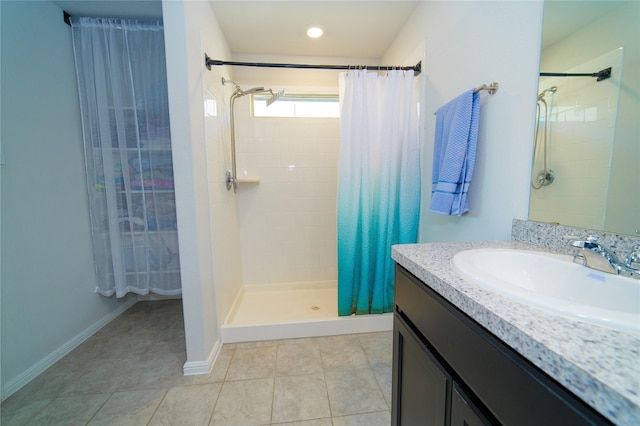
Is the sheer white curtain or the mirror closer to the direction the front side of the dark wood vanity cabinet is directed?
the sheer white curtain

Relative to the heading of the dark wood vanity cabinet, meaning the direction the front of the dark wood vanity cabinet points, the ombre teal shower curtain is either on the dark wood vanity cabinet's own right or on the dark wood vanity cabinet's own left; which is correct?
on the dark wood vanity cabinet's own right

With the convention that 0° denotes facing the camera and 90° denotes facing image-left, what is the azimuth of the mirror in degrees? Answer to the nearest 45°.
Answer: approximately 45°

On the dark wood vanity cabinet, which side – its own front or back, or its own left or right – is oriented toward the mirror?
back

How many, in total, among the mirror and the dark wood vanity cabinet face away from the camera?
0

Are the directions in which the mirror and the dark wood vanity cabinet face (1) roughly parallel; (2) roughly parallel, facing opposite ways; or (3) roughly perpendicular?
roughly parallel

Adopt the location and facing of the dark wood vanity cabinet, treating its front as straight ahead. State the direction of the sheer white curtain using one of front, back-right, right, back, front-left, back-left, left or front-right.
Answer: front-right

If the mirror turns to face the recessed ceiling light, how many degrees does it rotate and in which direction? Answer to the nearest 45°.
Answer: approximately 45° to its right

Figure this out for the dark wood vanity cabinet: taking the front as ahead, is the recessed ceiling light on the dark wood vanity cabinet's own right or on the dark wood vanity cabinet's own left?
on the dark wood vanity cabinet's own right

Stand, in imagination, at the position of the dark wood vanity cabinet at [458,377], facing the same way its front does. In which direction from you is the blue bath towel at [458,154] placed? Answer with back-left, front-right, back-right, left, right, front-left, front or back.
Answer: back-right

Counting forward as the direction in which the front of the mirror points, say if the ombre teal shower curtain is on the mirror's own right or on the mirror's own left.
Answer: on the mirror's own right
